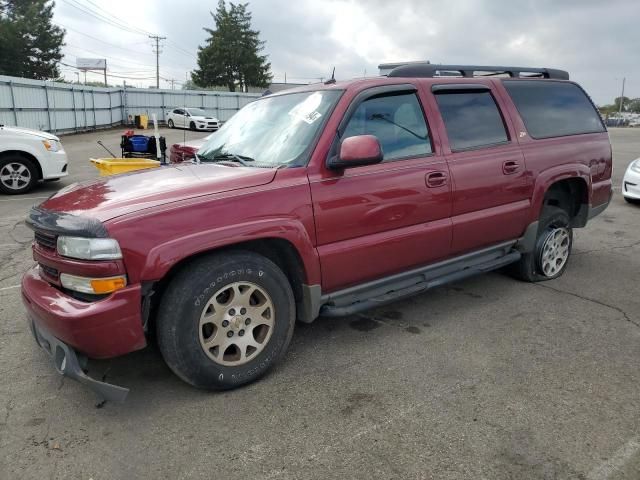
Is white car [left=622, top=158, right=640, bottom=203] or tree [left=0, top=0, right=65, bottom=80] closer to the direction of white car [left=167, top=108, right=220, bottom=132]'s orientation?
the white car

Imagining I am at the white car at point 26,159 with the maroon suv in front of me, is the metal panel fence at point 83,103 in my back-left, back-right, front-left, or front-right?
back-left

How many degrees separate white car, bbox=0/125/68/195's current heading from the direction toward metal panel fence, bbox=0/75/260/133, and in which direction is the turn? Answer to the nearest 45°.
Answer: approximately 90° to its left

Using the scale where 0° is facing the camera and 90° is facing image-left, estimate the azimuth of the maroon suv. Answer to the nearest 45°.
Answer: approximately 45°

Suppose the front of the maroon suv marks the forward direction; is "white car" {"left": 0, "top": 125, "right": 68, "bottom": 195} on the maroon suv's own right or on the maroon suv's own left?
on the maroon suv's own right

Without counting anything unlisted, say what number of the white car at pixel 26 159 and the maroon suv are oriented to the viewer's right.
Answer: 1

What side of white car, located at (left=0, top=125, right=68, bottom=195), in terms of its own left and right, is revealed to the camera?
right

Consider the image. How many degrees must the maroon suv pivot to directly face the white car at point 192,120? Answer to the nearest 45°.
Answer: approximately 135° to its right

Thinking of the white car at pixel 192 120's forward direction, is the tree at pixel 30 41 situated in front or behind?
behind

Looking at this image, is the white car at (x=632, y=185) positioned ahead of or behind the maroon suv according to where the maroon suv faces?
behind

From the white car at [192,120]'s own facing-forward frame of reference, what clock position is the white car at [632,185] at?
the white car at [632,185] is roughly at 1 o'clock from the white car at [192,120].

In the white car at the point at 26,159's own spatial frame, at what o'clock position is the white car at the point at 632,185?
the white car at the point at 632,185 is roughly at 1 o'clock from the white car at the point at 26,159.
